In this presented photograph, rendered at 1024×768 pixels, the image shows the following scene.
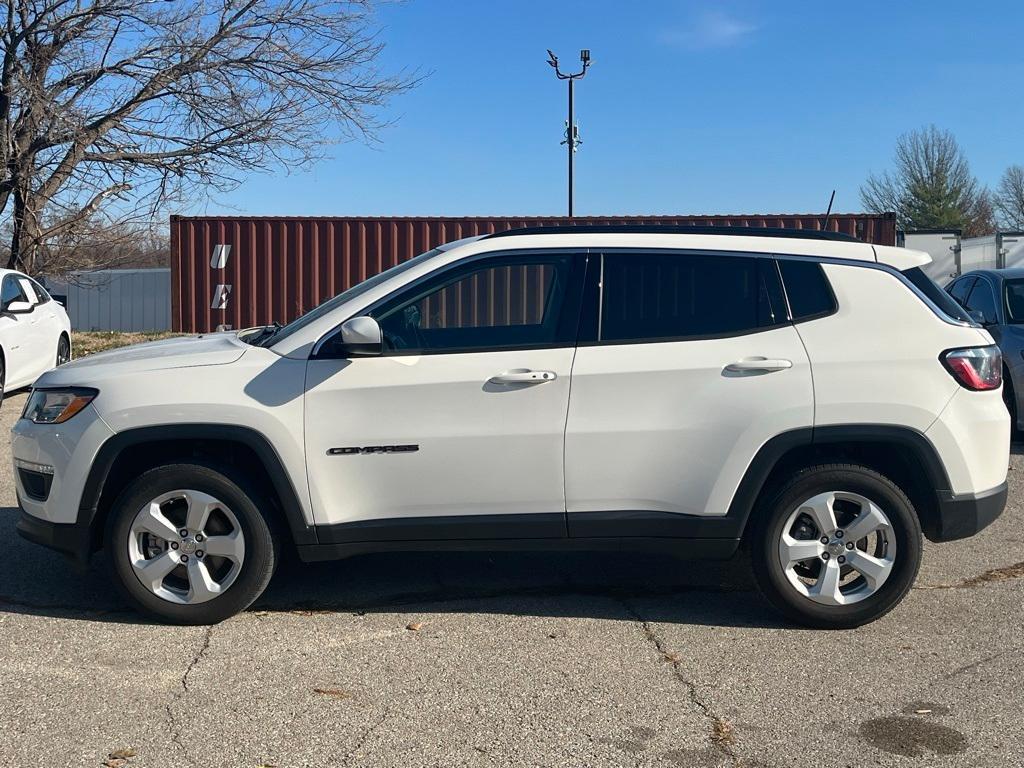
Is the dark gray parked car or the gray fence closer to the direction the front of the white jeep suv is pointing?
the gray fence

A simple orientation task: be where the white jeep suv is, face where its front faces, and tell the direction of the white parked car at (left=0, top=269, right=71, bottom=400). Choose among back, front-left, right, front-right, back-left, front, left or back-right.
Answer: front-right

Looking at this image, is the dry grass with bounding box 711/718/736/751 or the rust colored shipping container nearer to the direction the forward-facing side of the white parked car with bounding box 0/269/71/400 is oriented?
the dry grass

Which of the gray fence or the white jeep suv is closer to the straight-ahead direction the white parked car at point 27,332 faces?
the white jeep suv

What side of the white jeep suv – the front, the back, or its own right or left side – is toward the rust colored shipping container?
right

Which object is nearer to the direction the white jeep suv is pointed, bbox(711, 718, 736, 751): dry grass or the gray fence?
the gray fence

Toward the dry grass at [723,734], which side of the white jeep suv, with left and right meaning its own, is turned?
left

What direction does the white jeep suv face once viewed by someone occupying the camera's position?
facing to the left of the viewer

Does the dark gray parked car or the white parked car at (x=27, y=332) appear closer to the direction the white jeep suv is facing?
the white parked car
